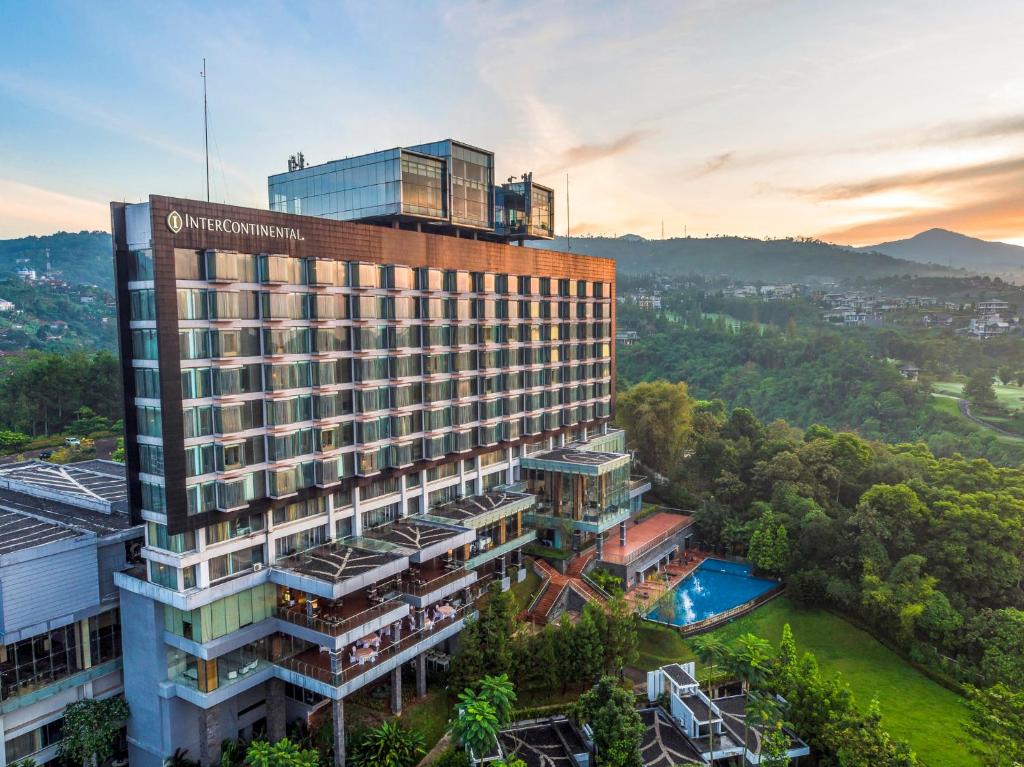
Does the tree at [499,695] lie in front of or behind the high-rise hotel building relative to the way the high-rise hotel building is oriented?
in front

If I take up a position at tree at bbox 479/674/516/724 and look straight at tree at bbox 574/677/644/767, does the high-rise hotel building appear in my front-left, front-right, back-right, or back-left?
back-left

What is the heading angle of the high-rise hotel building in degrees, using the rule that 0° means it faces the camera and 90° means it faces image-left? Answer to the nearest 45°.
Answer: approximately 315°

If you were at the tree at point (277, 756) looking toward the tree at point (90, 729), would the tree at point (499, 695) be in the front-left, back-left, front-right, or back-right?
back-right

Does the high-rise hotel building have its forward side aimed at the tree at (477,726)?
yes

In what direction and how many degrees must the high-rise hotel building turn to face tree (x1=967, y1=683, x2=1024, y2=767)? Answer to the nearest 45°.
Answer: approximately 45° to its left

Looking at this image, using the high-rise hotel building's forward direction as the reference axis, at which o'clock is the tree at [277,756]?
The tree is roughly at 1 o'clock from the high-rise hotel building.
